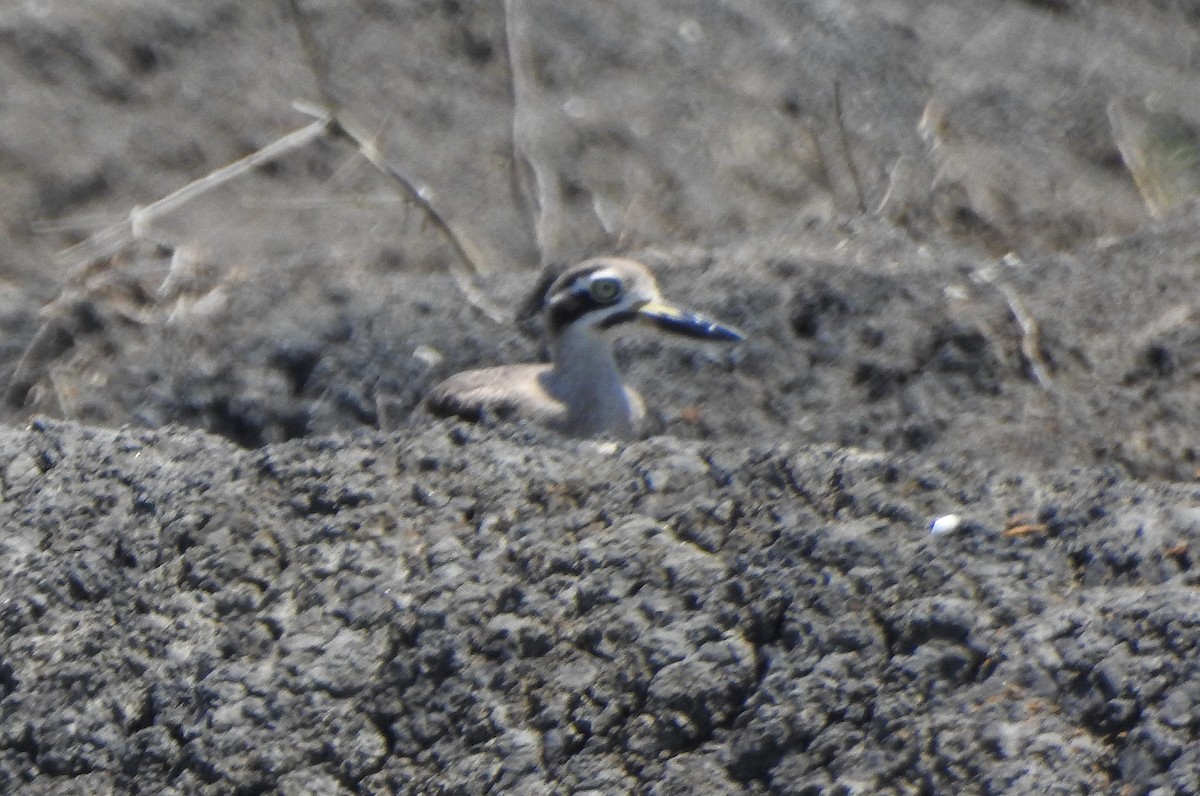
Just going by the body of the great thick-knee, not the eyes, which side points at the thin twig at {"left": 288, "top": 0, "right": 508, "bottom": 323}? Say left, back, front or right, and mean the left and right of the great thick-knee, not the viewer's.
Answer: left

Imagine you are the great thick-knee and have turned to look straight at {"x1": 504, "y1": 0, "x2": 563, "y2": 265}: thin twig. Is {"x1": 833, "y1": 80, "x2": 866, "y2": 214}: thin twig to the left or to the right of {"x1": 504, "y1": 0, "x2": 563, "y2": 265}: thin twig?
right

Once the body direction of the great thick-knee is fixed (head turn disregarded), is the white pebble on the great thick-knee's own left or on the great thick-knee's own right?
on the great thick-knee's own right

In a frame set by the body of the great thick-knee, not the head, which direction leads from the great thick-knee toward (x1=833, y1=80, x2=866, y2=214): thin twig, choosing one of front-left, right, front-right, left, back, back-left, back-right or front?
front-left

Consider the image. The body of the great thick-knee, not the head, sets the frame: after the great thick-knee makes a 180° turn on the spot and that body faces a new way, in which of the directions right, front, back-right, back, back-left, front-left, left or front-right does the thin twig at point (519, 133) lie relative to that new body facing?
right

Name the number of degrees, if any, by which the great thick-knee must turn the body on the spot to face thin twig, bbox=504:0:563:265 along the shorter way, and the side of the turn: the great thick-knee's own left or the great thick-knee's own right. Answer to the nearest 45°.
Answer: approximately 90° to the great thick-knee's own left

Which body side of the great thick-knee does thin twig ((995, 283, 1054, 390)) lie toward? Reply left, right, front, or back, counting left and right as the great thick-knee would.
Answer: front

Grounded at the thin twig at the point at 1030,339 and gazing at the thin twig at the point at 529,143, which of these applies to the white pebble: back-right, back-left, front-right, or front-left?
back-left

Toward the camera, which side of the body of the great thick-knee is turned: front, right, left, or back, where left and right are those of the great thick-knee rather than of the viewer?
right

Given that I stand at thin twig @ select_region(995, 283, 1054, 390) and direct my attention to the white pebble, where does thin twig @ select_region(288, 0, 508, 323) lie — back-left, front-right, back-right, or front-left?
back-right
